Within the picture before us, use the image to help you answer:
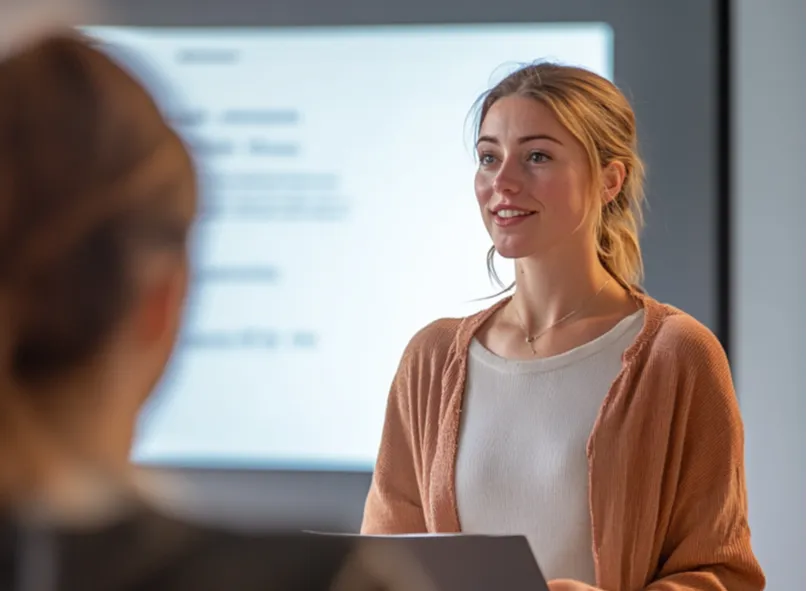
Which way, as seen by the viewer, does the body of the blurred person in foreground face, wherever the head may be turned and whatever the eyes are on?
away from the camera

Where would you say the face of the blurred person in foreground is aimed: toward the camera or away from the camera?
away from the camera

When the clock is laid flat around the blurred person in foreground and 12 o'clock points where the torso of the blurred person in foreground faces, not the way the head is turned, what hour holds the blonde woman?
The blonde woman is roughly at 1 o'clock from the blurred person in foreground.

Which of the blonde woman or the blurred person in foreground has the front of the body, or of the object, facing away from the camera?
the blurred person in foreground

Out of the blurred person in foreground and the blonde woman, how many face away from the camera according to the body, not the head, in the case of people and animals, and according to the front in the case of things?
1

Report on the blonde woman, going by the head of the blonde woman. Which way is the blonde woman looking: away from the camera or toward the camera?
toward the camera

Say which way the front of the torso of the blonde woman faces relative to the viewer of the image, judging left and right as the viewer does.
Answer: facing the viewer and to the left of the viewer
